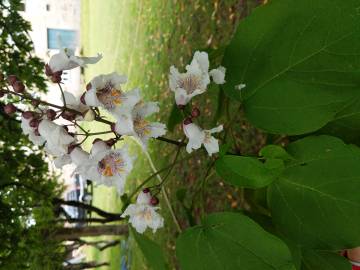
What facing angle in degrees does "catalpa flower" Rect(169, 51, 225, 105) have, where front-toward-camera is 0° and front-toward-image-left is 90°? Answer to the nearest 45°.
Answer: approximately 45°

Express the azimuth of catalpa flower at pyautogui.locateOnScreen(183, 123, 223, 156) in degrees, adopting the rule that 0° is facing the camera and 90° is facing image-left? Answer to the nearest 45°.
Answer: approximately 0°

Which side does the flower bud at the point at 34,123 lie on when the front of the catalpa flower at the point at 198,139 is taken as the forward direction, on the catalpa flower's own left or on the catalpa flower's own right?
on the catalpa flower's own right

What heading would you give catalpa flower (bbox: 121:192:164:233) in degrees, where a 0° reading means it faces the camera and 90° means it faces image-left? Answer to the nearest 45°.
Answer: approximately 0°

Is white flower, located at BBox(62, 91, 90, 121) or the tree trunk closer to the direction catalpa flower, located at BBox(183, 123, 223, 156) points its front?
the white flower

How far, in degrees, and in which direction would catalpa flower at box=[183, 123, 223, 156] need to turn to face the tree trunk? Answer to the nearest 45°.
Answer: approximately 135° to its right

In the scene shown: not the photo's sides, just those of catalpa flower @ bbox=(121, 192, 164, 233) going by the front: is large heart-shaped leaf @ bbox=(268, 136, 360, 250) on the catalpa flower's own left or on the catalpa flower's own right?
on the catalpa flower's own left
